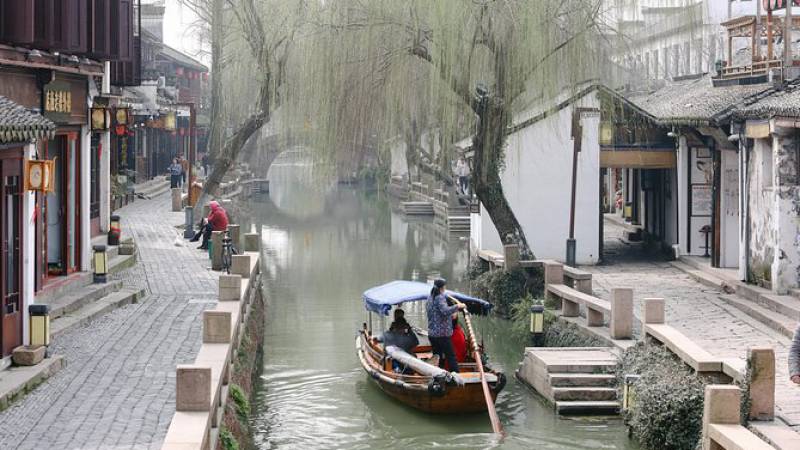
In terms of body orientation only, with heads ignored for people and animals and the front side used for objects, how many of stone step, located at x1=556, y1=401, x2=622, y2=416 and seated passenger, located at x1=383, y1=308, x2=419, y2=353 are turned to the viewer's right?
0

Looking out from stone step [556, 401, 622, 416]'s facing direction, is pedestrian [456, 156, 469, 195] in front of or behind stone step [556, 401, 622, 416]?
behind

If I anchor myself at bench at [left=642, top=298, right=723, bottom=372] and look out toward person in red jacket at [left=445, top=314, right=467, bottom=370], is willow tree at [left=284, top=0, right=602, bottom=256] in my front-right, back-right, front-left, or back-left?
front-right

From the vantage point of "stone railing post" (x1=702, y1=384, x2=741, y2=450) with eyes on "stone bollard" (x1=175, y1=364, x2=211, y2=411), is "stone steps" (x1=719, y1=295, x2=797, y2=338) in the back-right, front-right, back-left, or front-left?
back-right

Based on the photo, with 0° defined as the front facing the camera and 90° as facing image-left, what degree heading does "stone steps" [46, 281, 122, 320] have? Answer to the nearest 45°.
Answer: approximately 315°

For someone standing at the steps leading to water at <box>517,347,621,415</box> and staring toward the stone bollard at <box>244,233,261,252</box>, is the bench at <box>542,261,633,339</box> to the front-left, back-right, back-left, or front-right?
front-right
